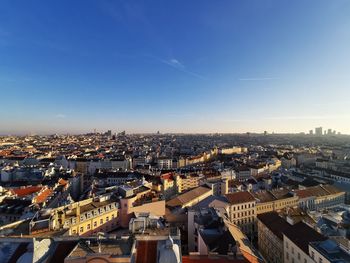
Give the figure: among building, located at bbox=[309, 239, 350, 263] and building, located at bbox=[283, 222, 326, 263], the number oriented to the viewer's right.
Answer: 0

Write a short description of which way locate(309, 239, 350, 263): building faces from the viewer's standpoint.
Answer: facing the viewer and to the left of the viewer

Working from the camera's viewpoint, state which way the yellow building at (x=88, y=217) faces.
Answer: facing the viewer and to the right of the viewer

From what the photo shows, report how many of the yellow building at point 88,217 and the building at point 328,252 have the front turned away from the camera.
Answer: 0

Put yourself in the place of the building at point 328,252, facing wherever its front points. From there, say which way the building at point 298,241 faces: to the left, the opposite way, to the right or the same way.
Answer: the same way

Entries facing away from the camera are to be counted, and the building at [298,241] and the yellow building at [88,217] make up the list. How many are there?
0

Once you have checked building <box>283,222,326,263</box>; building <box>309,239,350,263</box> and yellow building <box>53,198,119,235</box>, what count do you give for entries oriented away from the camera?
0

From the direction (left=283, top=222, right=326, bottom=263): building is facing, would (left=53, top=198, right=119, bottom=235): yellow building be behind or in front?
in front

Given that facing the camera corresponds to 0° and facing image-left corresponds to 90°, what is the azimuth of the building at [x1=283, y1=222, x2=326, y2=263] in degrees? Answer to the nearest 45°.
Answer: approximately 45°

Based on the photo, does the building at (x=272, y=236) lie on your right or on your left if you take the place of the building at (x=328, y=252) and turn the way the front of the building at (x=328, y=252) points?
on your right
